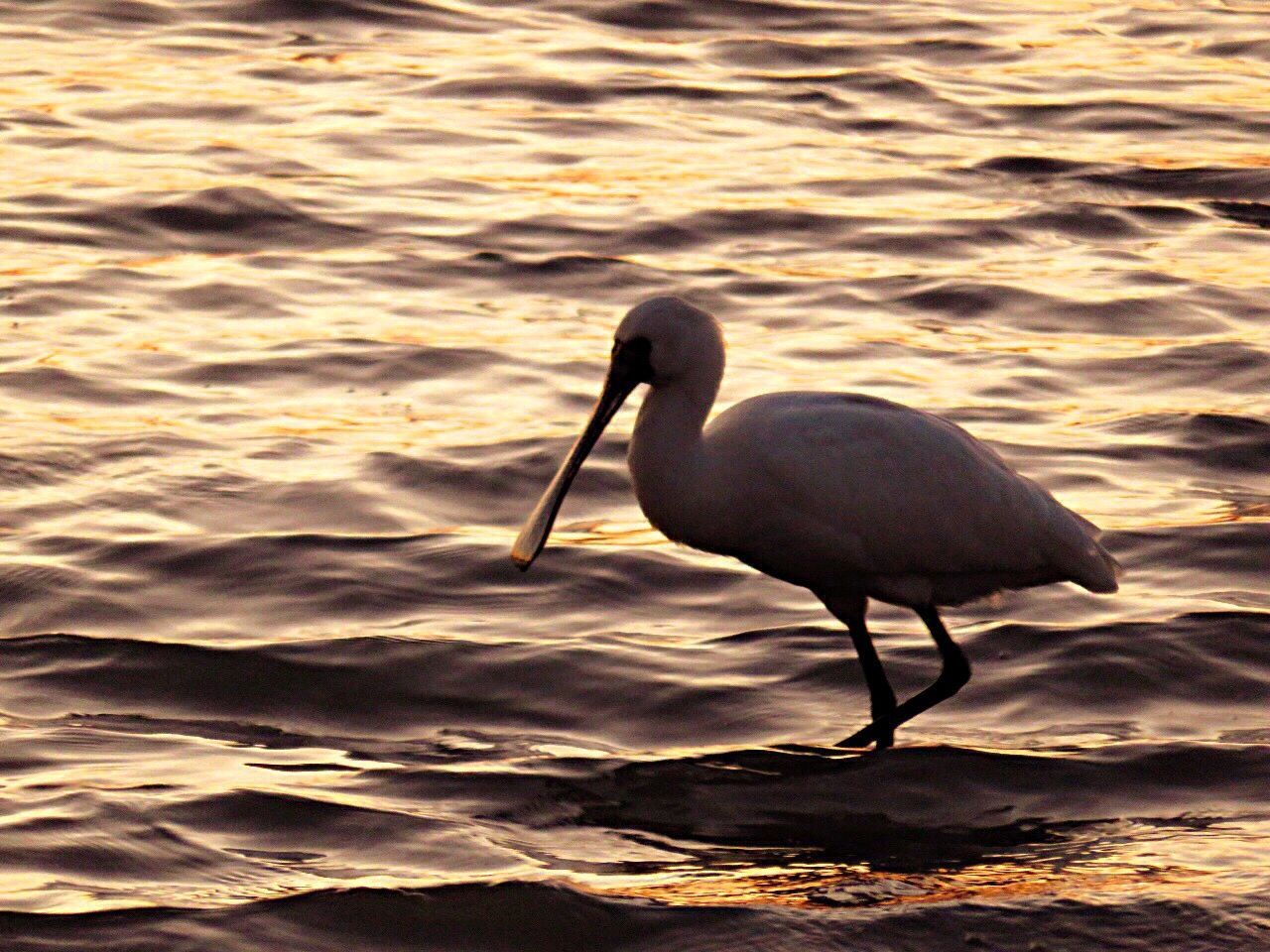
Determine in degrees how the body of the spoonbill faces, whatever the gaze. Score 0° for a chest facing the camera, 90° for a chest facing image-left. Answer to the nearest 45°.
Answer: approximately 90°
